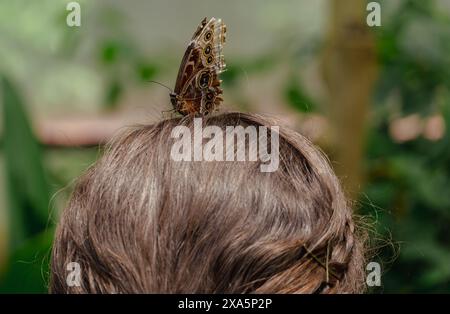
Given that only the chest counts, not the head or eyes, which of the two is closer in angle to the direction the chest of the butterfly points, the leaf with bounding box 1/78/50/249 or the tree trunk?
the leaf

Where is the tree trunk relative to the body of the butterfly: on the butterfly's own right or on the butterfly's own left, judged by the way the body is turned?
on the butterfly's own right

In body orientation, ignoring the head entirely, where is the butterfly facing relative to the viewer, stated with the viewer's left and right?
facing to the left of the viewer
